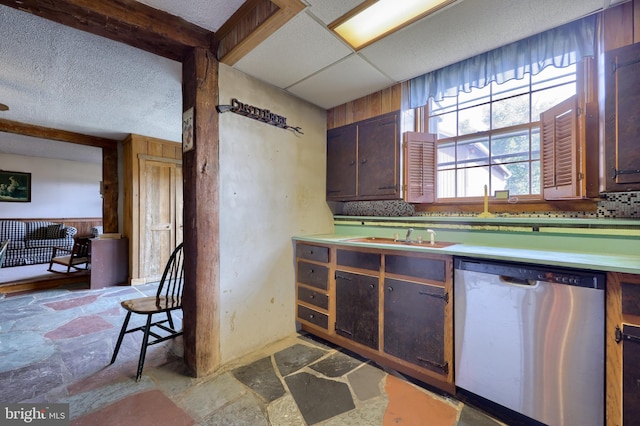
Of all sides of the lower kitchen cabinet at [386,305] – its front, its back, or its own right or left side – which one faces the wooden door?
right

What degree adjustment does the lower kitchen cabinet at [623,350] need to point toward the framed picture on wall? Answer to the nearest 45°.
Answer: approximately 90° to its right

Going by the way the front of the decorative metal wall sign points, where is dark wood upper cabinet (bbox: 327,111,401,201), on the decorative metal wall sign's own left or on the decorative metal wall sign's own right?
on the decorative metal wall sign's own left

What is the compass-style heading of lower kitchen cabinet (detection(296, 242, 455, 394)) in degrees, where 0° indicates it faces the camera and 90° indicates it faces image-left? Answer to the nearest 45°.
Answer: approximately 45°

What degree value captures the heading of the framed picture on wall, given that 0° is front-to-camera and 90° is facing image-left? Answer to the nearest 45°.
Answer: approximately 0°

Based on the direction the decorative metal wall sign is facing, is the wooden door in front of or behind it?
behind

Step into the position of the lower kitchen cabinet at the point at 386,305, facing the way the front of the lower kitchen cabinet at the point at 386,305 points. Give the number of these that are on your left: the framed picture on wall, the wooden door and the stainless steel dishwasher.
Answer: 1

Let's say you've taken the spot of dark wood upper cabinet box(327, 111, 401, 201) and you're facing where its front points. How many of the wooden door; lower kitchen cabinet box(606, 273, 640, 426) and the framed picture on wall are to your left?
1
